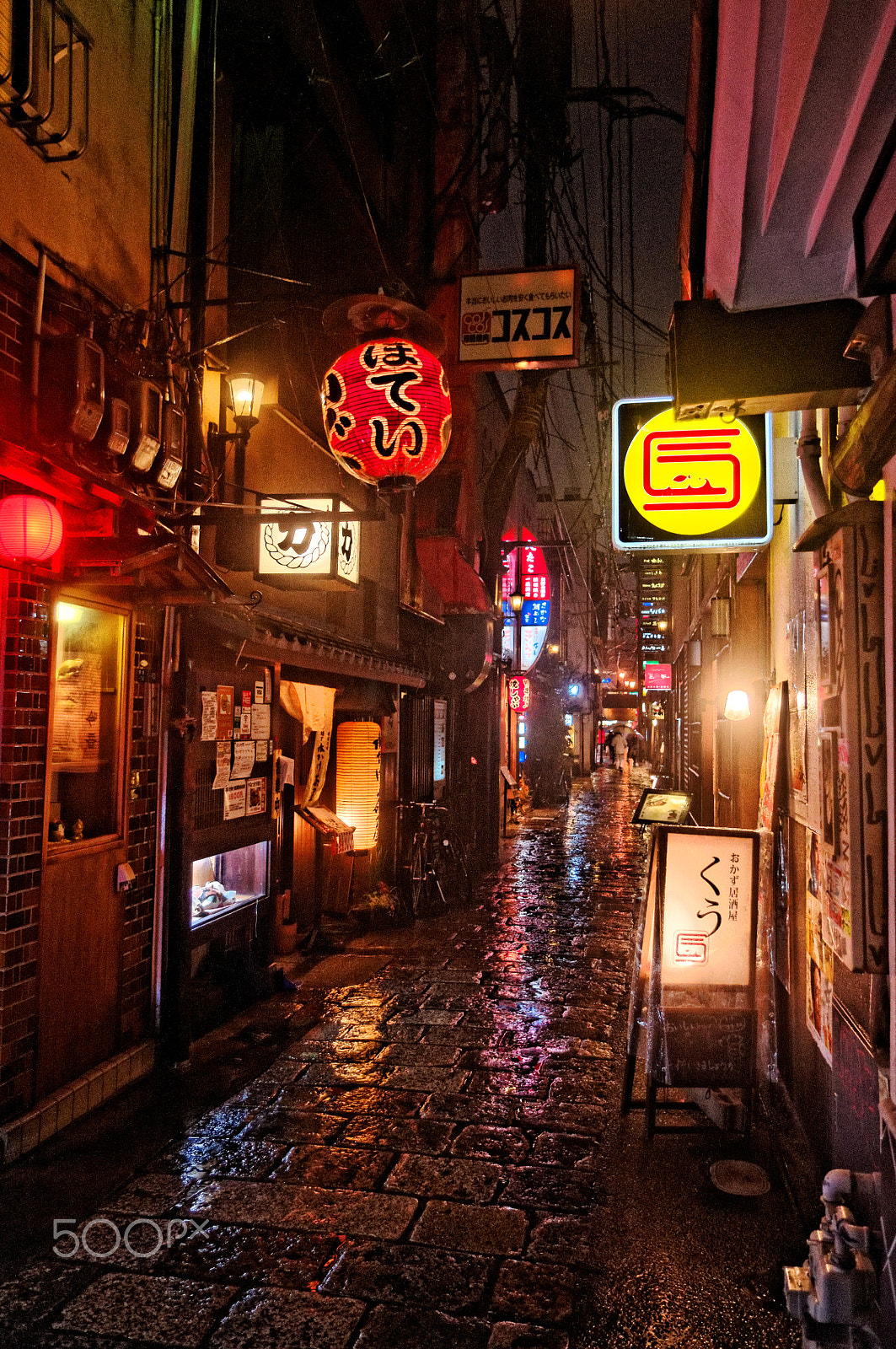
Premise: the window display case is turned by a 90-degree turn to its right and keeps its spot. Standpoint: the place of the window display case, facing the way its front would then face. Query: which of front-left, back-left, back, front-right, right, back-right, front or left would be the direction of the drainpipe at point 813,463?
left

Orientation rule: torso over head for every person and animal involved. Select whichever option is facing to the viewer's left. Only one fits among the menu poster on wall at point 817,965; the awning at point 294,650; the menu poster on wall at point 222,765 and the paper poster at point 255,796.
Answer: the menu poster on wall at point 817,965

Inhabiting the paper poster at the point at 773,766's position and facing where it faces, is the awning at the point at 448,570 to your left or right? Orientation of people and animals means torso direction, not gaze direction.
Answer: on your right

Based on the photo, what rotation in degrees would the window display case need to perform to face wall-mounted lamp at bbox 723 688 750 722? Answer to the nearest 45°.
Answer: approximately 45° to its left

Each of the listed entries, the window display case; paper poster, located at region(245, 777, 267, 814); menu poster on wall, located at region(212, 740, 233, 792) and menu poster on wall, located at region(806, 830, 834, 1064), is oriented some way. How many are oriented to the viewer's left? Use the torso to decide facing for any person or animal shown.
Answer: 1

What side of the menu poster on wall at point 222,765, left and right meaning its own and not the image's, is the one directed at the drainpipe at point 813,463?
front

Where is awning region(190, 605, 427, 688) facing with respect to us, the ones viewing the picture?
facing the viewer and to the right of the viewer

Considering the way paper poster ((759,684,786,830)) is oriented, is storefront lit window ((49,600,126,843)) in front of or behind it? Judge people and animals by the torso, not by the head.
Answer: in front

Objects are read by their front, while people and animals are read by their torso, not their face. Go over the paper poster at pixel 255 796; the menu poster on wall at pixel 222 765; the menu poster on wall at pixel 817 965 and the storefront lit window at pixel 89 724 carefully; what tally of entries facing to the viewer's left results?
1

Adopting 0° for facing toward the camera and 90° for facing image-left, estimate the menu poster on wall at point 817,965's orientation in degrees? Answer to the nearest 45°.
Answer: approximately 90°

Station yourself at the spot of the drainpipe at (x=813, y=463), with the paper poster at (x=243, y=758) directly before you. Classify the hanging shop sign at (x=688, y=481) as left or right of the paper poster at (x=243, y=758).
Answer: right

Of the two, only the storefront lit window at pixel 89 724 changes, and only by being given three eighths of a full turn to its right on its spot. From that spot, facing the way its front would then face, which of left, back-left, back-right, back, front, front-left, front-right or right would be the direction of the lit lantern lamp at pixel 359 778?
back-right

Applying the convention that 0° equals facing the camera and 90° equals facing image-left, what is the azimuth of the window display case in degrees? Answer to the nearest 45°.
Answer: approximately 315°

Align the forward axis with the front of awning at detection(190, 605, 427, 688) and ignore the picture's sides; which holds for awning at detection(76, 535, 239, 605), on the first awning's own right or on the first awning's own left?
on the first awning's own right

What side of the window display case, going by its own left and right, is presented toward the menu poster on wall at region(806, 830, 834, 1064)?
front
